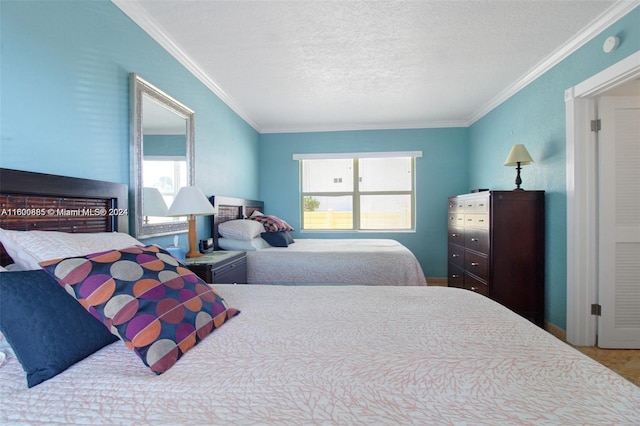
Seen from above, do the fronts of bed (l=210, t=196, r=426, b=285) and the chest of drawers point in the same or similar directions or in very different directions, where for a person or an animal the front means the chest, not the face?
very different directions

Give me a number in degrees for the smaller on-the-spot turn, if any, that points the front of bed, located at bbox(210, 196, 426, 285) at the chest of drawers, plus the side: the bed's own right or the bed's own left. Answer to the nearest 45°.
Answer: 0° — it already faces it

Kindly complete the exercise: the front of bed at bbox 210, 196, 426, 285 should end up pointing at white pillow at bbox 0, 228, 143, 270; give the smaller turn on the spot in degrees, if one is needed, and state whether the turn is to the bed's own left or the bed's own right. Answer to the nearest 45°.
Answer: approximately 135° to the bed's own right

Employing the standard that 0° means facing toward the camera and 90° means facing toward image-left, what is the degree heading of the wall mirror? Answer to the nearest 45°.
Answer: approximately 315°

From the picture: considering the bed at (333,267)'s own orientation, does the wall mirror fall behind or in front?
behind

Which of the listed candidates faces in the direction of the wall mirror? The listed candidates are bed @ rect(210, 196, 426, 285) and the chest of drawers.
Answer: the chest of drawers

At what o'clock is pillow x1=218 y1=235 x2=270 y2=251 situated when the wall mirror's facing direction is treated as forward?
The pillow is roughly at 9 o'clock from the wall mirror.

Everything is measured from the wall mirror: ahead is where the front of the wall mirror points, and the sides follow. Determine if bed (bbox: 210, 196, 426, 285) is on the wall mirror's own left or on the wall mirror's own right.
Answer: on the wall mirror's own left

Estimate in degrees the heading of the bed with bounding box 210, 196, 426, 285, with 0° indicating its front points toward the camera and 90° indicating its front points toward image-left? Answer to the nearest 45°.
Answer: approximately 270°

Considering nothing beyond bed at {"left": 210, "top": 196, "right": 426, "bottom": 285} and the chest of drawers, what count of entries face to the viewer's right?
1

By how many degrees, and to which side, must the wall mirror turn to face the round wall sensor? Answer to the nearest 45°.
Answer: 0° — it already faces it

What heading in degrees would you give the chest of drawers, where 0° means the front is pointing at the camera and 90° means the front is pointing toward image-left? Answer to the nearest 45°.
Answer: approximately 45°

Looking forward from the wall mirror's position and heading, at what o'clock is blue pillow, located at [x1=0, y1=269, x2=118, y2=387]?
The blue pillow is roughly at 2 o'clock from the wall mirror.
